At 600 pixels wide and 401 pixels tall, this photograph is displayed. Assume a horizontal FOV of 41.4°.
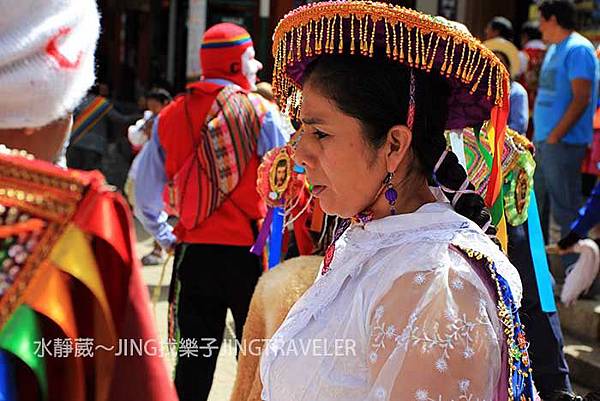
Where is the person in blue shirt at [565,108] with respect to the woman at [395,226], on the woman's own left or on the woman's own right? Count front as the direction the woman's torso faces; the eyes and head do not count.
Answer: on the woman's own right

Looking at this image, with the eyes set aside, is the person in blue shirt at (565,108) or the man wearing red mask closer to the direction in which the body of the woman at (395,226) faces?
the man wearing red mask

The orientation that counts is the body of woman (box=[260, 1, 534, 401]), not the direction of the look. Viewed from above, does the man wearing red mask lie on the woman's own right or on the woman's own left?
on the woman's own right

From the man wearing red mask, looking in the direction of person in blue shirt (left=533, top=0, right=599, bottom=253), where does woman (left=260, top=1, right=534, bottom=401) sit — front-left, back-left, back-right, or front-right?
back-right

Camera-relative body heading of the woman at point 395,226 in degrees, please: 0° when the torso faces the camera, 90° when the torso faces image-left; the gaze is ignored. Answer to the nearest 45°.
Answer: approximately 90°

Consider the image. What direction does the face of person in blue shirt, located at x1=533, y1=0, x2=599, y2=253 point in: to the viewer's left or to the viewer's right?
to the viewer's left

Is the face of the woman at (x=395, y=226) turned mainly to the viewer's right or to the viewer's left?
to the viewer's left
